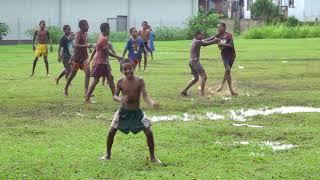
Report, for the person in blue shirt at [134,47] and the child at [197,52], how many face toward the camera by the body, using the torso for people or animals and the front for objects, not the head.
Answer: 1

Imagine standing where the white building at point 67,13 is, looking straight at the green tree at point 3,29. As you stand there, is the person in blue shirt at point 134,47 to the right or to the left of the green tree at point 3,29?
left

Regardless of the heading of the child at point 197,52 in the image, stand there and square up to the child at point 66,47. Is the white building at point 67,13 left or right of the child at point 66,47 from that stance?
right

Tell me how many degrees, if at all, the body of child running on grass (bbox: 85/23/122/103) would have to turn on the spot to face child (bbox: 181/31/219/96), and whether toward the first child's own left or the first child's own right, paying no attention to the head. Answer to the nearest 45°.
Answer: approximately 45° to the first child's own left

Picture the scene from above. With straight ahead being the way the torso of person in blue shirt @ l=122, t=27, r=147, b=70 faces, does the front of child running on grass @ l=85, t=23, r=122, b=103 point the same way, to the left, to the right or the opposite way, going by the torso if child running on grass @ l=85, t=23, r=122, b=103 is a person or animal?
to the left

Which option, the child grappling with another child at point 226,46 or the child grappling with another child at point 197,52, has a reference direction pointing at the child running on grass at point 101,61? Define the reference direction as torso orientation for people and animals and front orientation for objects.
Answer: the child grappling with another child at point 226,46

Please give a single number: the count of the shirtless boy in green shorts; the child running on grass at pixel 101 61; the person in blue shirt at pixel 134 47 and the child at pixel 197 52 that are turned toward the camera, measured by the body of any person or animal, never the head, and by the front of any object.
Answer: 2

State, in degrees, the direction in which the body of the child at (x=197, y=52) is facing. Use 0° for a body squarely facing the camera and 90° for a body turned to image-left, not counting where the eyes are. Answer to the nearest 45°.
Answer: approximately 270°

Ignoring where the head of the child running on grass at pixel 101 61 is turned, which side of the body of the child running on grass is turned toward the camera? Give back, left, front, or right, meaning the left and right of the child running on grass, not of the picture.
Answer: right

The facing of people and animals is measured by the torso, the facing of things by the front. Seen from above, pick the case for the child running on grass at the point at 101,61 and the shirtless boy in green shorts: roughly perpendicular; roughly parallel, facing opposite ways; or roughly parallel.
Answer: roughly perpendicular

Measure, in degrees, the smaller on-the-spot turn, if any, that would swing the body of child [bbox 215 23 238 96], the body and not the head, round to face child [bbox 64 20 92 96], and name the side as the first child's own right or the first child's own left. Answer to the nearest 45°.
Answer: approximately 45° to the first child's own right

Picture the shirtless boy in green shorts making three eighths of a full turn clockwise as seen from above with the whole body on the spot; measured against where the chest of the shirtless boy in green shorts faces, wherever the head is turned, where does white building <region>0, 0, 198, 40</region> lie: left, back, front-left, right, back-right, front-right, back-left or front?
front-right

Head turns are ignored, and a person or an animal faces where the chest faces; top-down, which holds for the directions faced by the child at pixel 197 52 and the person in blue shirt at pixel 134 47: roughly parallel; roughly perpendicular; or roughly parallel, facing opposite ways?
roughly perpendicular
